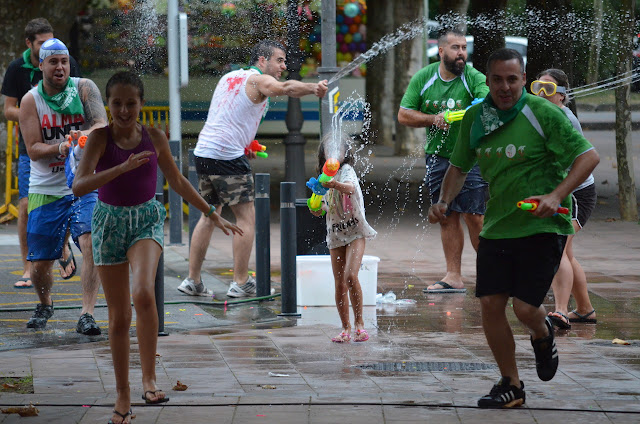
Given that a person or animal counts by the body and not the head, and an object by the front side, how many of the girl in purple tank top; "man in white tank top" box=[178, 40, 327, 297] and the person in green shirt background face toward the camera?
2

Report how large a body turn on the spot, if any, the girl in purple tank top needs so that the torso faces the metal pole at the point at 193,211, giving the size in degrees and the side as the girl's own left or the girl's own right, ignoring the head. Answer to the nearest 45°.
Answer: approximately 180°

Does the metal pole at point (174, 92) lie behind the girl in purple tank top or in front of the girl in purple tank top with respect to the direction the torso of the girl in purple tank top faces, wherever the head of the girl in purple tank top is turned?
behind

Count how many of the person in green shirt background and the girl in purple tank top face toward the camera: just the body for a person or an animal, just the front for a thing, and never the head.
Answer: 2

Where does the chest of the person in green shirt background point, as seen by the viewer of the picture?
toward the camera

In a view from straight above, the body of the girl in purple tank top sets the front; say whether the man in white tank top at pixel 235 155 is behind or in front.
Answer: behind

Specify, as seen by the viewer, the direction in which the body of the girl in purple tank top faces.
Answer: toward the camera

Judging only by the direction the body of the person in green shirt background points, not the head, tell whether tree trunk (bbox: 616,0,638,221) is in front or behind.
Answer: behind
